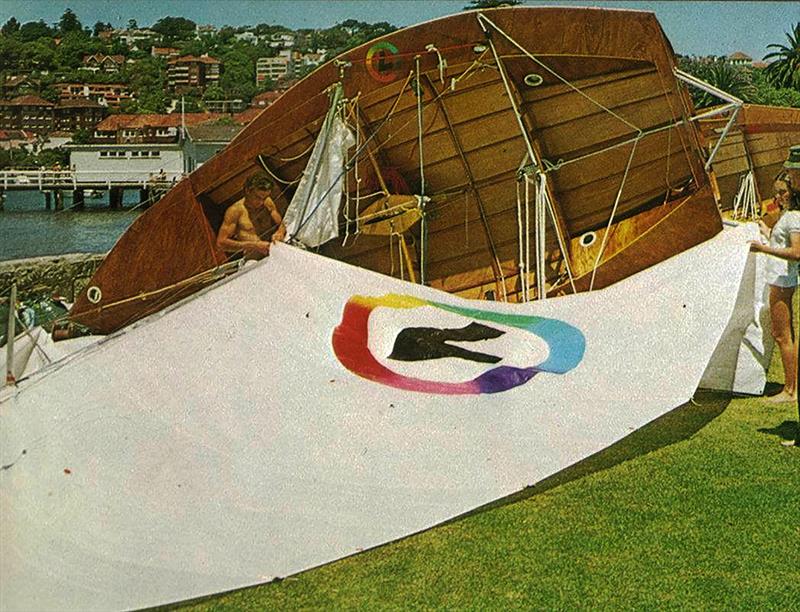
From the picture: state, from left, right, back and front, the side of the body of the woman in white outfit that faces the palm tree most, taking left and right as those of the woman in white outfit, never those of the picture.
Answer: right

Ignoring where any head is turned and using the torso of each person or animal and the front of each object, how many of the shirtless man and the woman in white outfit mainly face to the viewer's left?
1

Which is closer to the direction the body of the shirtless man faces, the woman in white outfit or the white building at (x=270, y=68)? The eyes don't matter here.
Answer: the woman in white outfit

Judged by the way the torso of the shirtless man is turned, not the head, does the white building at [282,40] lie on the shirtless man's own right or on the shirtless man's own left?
on the shirtless man's own left

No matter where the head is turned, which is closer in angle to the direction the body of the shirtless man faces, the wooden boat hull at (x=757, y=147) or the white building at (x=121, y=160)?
the wooden boat hull

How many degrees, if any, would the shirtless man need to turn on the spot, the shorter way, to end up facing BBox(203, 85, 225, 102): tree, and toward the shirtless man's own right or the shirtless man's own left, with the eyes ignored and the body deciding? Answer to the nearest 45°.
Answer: approximately 135° to the shirtless man's own left

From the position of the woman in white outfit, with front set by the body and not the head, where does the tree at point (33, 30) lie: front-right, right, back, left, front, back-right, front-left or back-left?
front-right

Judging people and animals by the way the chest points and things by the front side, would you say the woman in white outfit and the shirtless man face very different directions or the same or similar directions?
very different directions

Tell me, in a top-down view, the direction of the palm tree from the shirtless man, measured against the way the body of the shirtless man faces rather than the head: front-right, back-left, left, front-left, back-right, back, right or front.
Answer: left

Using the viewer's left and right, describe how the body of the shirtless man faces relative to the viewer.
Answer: facing the viewer and to the right of the viewer

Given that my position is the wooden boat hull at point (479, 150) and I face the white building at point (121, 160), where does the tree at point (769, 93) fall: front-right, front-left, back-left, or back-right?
front-right

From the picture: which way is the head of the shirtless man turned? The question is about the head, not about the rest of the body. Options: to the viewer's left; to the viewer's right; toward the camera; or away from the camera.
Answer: toward the camera

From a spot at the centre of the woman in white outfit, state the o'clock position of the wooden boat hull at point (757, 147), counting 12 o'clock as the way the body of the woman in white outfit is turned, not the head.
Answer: The wooden boat hull is roughly at 3 o'clock from the woman in white outfit.

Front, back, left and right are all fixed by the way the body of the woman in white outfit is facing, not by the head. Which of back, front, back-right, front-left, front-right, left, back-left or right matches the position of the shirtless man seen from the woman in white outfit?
front

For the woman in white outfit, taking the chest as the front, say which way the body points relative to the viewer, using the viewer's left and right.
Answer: facing to the left of the viewer
